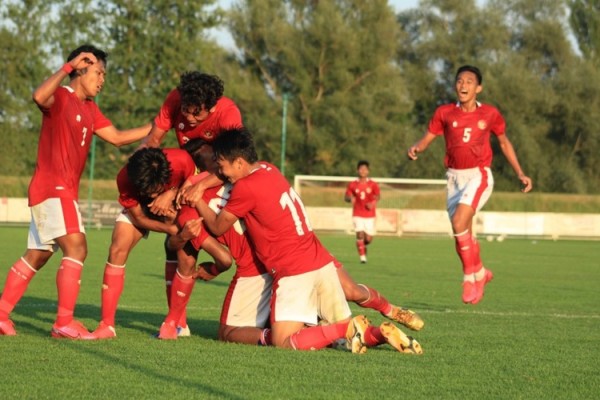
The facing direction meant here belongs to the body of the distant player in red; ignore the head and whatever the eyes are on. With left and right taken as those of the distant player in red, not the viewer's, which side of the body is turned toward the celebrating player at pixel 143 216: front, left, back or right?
front

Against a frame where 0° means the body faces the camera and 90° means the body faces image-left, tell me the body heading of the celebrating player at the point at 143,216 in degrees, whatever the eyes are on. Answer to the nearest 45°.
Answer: approximately 315°

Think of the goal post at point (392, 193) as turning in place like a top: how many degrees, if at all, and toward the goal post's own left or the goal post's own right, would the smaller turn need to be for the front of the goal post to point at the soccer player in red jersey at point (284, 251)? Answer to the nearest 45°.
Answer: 0° — it already faces them

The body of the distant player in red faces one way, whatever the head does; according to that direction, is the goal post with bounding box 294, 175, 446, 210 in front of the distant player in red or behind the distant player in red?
behind

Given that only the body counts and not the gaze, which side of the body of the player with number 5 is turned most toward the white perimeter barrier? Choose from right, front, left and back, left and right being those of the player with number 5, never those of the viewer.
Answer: back

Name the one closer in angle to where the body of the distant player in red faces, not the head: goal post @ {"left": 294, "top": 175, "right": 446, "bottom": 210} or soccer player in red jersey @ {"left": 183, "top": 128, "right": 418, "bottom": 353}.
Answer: the soccer player in red jersey

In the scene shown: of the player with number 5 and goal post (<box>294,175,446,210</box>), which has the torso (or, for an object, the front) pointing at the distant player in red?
the goal post

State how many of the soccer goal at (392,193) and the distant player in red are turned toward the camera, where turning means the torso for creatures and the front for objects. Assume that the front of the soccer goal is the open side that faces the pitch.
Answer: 2

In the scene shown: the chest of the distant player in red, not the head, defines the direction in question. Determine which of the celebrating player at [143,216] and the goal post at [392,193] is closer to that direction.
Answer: the celebrating player
